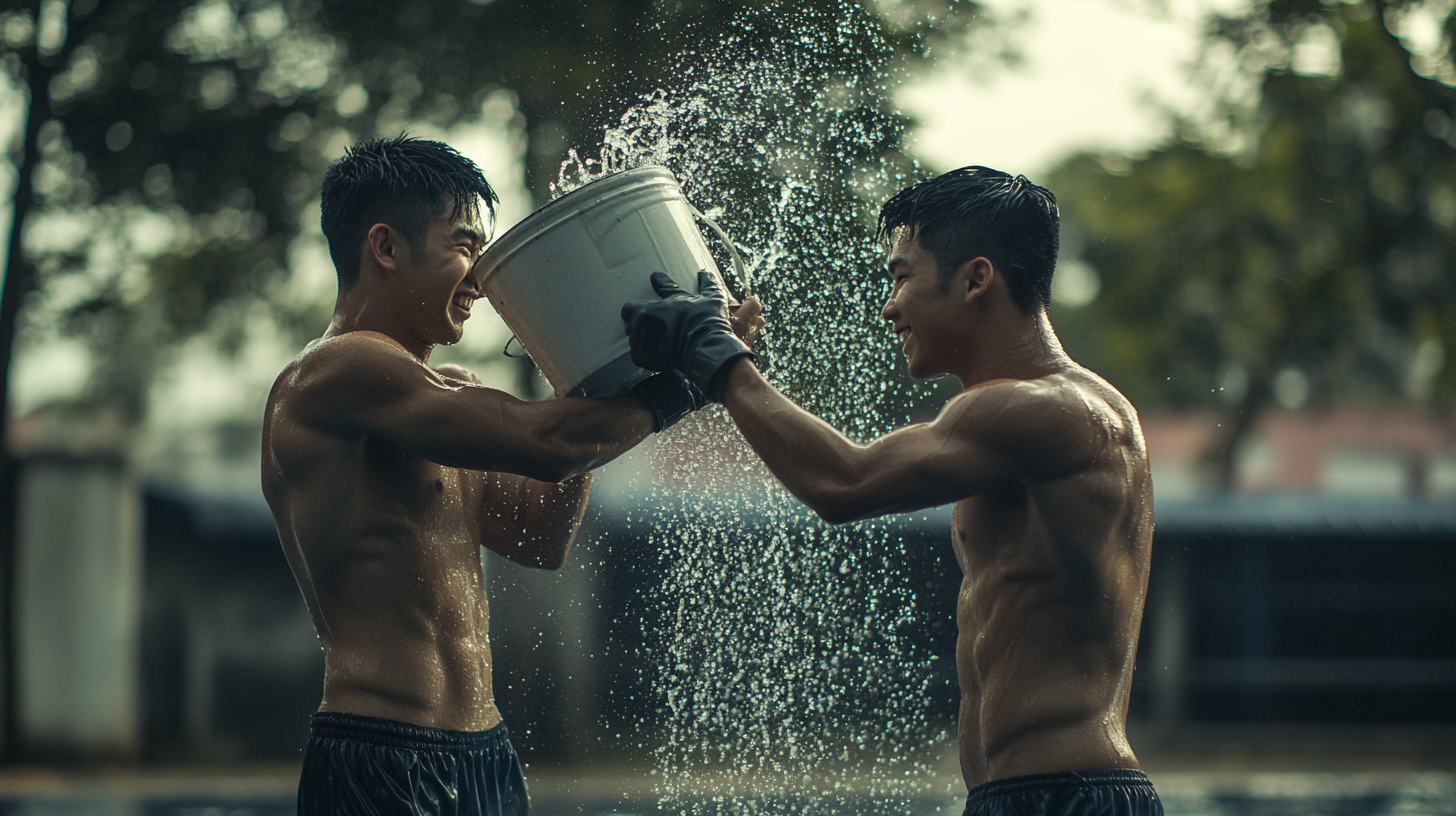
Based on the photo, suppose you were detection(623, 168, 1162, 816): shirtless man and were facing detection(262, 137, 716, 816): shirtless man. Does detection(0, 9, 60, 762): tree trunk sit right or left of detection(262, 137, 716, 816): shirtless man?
right

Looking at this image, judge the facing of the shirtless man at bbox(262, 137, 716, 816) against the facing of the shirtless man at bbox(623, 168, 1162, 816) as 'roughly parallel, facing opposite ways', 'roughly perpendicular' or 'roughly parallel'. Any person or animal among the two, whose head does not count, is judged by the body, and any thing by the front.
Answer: roughly parallel, facing opposite ways

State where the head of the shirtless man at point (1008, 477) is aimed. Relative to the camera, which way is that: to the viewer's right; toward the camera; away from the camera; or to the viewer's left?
to the viewer's left

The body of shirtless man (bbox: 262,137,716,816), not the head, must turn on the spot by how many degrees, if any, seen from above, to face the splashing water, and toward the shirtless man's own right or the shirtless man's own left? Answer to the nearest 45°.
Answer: approximately 45° to the shirtless man's own left

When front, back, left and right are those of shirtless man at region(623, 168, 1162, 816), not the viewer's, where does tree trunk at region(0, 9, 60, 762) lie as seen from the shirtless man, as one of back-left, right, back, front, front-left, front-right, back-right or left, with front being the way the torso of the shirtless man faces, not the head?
front-right

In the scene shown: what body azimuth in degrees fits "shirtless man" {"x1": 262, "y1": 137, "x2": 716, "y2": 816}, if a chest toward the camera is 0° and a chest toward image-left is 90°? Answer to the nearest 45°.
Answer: approximately 270°

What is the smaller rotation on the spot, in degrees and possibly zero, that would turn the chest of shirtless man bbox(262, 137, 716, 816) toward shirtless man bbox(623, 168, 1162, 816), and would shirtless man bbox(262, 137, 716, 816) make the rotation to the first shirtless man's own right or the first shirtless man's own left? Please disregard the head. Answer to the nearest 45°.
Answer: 0° — they already face them

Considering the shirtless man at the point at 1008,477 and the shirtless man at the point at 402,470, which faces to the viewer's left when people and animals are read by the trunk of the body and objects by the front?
the shirtless man at the point at 1008,477

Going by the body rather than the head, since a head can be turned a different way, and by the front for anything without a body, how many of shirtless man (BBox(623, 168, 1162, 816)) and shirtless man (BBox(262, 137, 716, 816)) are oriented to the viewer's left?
1

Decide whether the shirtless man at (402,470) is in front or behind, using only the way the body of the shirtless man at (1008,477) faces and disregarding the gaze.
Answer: in front

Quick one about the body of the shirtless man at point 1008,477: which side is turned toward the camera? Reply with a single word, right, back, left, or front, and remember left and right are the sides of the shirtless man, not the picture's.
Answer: left
